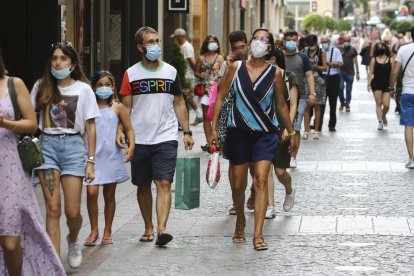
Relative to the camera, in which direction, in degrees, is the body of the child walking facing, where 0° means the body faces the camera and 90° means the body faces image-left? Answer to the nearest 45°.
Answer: approximately 0°

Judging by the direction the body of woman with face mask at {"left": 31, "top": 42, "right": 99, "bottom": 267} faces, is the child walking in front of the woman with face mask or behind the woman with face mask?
behind

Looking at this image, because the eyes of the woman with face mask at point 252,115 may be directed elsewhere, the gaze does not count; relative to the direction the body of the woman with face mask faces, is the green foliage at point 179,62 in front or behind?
behind

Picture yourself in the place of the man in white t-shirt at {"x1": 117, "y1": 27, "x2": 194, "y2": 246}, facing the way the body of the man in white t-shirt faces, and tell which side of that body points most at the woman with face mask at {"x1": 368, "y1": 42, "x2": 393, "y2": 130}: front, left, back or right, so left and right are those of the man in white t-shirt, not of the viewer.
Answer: back

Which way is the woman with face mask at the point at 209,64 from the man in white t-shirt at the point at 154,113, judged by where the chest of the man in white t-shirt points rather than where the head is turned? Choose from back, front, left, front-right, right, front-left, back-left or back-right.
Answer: back

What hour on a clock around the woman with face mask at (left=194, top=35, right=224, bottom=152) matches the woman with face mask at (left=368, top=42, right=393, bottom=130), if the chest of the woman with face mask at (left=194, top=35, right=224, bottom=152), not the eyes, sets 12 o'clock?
the woman with face mask at (left=368, top=42, right=393, bottom=130) is roughly at 7 o'clock from the woman with face mask at (left=194, top=35, right=224, bottom=152).

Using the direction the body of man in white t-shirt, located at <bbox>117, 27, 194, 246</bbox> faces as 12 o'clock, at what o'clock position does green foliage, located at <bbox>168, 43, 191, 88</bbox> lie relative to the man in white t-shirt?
The green foliage is roughly at 6 o'clock from the man in white t-shirt.

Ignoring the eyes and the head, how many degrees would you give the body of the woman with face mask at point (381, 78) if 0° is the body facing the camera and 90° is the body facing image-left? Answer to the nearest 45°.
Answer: approximately 0°

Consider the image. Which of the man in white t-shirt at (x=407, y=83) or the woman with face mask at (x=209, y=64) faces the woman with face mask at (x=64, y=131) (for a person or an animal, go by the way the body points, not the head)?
the woman with face mask at (x=209, y=64)

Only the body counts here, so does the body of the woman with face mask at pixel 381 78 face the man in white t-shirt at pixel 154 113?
yes

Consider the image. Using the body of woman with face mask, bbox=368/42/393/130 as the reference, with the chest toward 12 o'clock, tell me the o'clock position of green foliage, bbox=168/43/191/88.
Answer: The green foliage is roughly at 3 o'clock from the woman with face mask.
